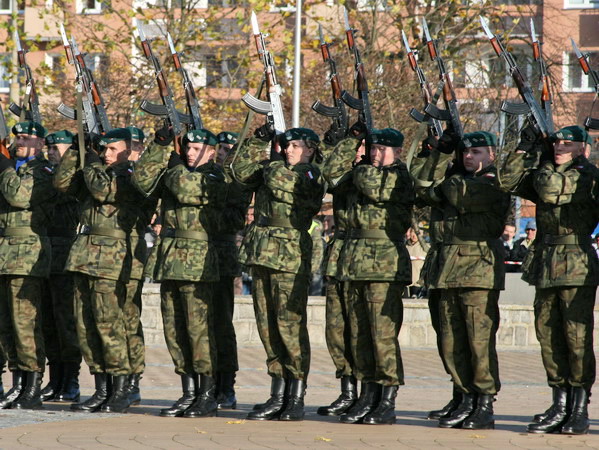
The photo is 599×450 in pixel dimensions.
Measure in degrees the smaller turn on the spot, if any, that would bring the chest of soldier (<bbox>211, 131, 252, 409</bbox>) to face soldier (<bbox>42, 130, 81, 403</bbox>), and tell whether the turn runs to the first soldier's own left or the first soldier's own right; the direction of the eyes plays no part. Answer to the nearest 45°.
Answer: approximately 45° to the first soldier's own right

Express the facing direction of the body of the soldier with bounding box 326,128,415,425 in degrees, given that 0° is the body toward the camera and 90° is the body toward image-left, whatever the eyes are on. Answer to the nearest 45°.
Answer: approximately 45°

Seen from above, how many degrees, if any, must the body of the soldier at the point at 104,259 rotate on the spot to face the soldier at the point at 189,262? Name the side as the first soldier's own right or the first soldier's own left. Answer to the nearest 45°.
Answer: approximately 90° to the first soldier's own left

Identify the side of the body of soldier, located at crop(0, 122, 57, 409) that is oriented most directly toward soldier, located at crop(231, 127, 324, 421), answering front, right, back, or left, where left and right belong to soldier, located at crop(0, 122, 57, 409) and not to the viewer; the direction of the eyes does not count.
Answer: left

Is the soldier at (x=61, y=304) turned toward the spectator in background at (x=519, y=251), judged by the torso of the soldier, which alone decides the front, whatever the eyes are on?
no

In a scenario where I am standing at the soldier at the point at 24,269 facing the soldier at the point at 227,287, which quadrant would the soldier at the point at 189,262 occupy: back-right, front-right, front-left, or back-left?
front-right

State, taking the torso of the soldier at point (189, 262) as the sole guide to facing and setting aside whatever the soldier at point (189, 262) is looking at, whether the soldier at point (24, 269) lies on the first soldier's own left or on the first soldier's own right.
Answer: on the first soldier's own right

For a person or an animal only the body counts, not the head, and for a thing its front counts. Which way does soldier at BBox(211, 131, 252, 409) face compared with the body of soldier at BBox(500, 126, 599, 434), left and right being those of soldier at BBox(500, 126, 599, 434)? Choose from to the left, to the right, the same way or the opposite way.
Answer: the same way

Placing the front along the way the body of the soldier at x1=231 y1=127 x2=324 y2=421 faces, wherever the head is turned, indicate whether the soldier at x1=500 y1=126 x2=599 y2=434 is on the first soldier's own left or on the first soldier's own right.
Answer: on the first soldier's own left

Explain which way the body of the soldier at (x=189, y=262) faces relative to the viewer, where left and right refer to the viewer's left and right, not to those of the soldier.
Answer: facing the viewer and to the left of the viewer

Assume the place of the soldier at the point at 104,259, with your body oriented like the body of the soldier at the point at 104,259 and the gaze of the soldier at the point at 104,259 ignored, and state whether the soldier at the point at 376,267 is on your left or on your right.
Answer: on your left

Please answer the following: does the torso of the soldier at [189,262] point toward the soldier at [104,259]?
no

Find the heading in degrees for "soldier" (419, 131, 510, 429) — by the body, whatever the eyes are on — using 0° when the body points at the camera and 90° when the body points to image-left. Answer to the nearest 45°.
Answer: approximately 45°

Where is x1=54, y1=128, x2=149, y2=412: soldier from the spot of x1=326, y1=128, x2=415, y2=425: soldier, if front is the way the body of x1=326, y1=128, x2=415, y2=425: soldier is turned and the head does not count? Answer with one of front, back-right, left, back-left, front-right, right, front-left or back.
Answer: front-right

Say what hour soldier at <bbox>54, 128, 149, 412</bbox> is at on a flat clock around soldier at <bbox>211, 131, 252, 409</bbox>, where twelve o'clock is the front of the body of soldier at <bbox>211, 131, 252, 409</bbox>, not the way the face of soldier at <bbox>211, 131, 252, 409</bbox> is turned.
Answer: soldier at <bbox>54, 128, 149, 412</bbox> is roughly at 1 o'clock from soldier at <bbox>211, 131, 252, 409</bbox>.

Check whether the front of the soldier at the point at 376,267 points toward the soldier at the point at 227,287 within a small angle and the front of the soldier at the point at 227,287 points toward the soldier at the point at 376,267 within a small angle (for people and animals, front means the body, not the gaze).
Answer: no

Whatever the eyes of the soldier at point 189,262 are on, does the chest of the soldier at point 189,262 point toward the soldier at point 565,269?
no

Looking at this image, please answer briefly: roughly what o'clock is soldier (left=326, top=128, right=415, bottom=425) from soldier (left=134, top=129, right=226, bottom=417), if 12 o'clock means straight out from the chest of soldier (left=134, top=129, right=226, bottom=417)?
soldier (left=326, top=128, right=415, bottom=425) is roughly at 8 o'clock from soldier (left=134, top=129, right=226, bottom=417).

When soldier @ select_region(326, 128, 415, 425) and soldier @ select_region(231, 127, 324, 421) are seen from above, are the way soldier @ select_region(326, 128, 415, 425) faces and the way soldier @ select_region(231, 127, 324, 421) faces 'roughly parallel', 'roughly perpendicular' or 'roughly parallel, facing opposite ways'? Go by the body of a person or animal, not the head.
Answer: roughly parallel

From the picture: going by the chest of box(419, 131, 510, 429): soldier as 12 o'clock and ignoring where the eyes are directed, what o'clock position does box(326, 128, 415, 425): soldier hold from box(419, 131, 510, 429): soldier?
box(326, 128, 415, 425): soldier is roughly at 2 o'clock from box(419, 131, 510, 429): soldier.

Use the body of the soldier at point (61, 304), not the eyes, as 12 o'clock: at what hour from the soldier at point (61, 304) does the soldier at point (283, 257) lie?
the soldier at point (283, 257) is roughly at 9 o'clock from the soldier at point (61, 304).

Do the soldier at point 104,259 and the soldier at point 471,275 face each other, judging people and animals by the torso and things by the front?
no
